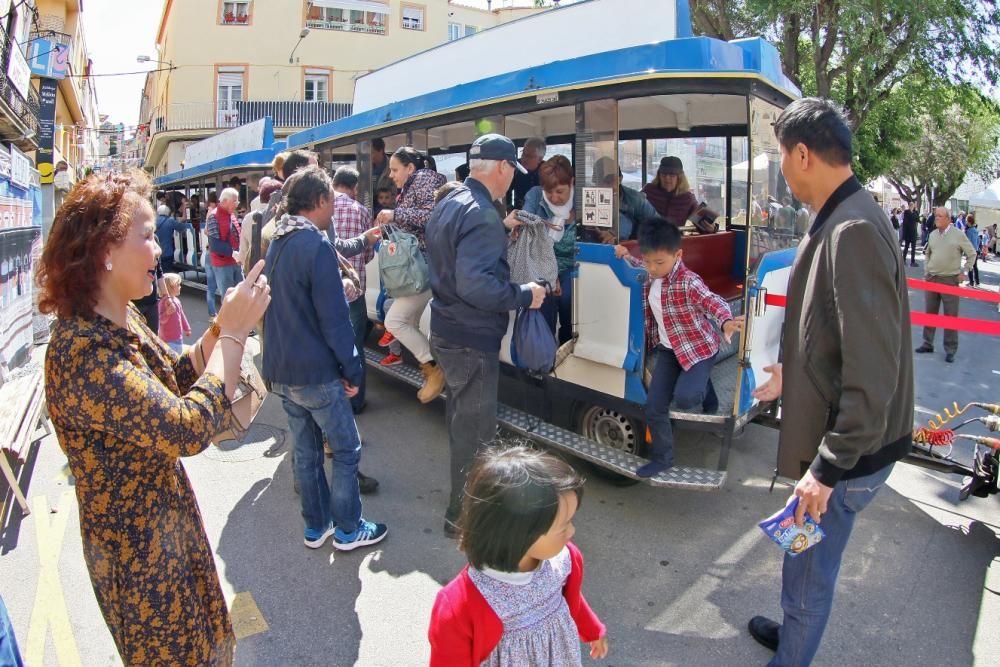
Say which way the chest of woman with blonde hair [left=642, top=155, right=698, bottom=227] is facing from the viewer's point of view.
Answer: toward the camera

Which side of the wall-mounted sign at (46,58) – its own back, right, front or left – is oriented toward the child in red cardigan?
front

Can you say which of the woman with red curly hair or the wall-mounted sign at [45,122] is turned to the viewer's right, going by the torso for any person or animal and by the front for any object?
the woman with red curly hair

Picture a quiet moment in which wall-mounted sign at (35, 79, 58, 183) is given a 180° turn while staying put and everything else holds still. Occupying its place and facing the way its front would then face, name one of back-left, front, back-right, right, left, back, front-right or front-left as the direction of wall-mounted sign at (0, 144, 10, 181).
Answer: back

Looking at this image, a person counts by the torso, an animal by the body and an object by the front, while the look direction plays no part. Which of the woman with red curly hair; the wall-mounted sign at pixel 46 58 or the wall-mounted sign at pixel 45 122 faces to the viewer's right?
the woman with red curly hair

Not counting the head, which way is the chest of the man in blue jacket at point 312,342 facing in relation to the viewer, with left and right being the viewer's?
facing away from the viewer and to the right of the viewer

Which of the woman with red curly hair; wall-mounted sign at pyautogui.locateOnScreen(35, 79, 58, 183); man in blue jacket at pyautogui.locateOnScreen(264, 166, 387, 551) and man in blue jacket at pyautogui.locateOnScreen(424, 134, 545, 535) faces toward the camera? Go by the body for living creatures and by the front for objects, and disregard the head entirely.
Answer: the wall-mounted sign

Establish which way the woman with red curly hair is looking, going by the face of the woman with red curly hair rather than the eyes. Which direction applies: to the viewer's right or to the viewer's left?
to the viewer's right

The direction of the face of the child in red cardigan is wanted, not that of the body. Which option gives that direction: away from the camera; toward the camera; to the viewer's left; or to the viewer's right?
to the viewer's right

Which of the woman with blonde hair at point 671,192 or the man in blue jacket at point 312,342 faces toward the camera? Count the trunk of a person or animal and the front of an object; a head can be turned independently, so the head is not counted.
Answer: the woman with blonde hair
